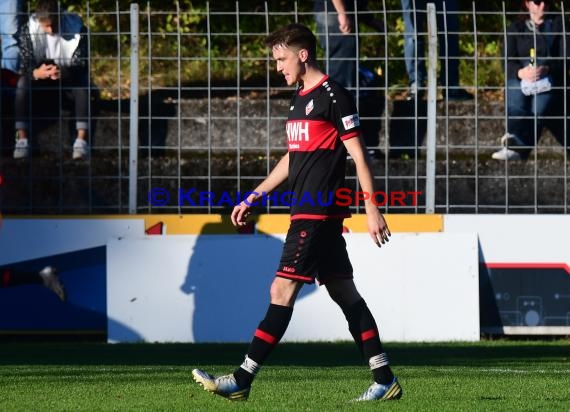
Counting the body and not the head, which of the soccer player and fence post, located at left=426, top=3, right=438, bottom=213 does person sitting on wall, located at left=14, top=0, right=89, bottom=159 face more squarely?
the soccer player

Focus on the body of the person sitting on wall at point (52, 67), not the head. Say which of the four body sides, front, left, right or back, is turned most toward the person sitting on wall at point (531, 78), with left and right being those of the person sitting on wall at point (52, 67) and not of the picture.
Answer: left

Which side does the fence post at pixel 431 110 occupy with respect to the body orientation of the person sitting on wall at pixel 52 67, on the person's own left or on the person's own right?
on the person's own left

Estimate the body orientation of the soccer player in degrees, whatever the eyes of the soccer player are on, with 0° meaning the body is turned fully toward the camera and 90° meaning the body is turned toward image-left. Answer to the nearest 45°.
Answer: approximately 90°
